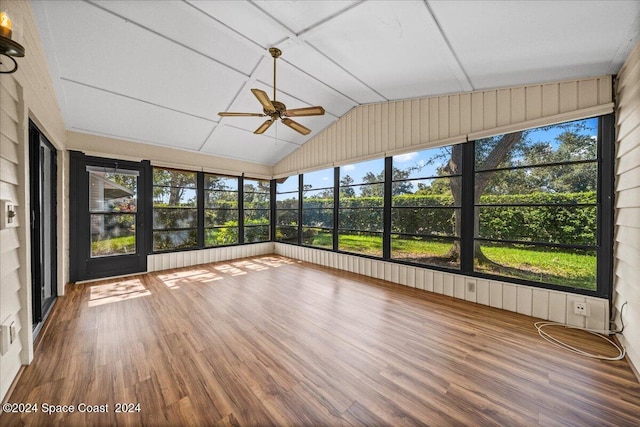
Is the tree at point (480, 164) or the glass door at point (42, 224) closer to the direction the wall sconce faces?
the tree

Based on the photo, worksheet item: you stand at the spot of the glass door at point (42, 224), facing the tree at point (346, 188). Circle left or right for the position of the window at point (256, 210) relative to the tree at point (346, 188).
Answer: left

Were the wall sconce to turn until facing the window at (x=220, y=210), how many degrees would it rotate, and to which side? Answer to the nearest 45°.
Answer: approximately 45° to its left

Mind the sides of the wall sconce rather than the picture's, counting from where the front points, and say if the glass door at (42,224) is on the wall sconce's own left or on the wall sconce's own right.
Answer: on the wall sconce's own left

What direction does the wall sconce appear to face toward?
to the viewer's right

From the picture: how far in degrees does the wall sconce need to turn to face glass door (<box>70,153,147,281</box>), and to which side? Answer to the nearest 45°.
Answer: approximately 90° to its left

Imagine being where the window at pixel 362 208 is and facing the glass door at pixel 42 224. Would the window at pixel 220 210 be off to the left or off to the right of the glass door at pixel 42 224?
right

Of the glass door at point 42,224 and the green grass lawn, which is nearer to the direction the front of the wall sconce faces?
the green grass lawn
